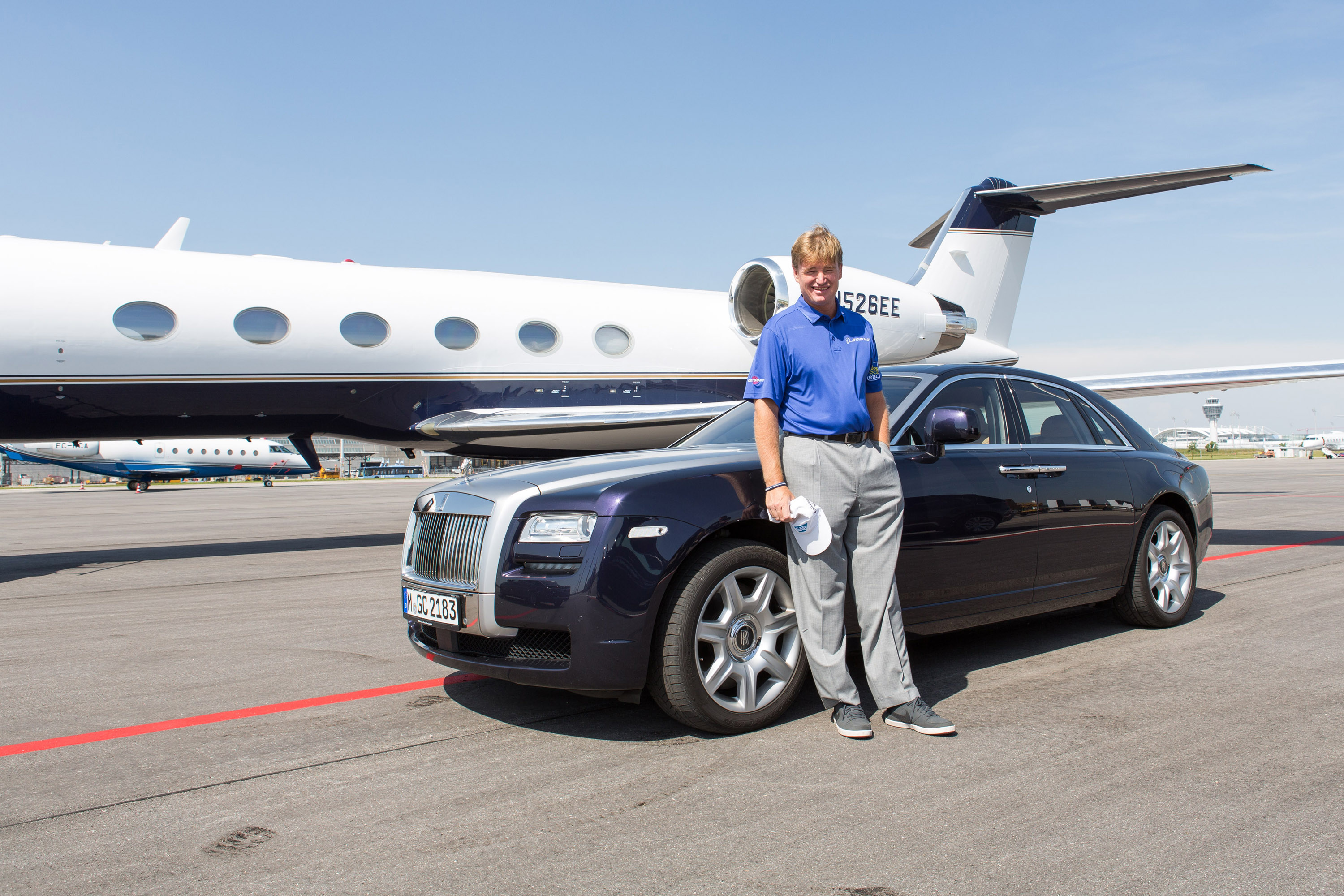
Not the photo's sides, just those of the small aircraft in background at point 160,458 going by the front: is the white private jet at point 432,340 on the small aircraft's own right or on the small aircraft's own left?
on the small aircraft's own right

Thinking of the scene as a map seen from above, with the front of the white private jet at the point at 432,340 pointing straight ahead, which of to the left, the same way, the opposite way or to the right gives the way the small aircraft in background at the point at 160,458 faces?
the opposite way

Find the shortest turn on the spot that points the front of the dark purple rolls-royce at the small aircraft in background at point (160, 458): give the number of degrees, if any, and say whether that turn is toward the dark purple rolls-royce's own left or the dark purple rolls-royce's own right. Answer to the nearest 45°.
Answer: approximately 90° to the dark purple rolls-royce's own right

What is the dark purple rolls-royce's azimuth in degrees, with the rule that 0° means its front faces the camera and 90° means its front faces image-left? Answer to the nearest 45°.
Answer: approximately 45°

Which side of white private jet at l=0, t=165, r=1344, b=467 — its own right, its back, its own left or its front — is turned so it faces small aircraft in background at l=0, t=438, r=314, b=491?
right

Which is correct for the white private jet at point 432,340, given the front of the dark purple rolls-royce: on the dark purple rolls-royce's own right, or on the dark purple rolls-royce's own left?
on the dark purple rolls-royce's own right

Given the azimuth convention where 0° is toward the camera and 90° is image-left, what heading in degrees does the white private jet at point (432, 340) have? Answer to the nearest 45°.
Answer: approximately 45°

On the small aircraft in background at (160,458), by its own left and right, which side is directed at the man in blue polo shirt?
right

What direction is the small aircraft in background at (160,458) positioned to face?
to the viewer's right

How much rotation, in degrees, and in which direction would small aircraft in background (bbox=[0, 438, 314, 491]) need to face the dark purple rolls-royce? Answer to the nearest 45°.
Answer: approximately 90° to its right
